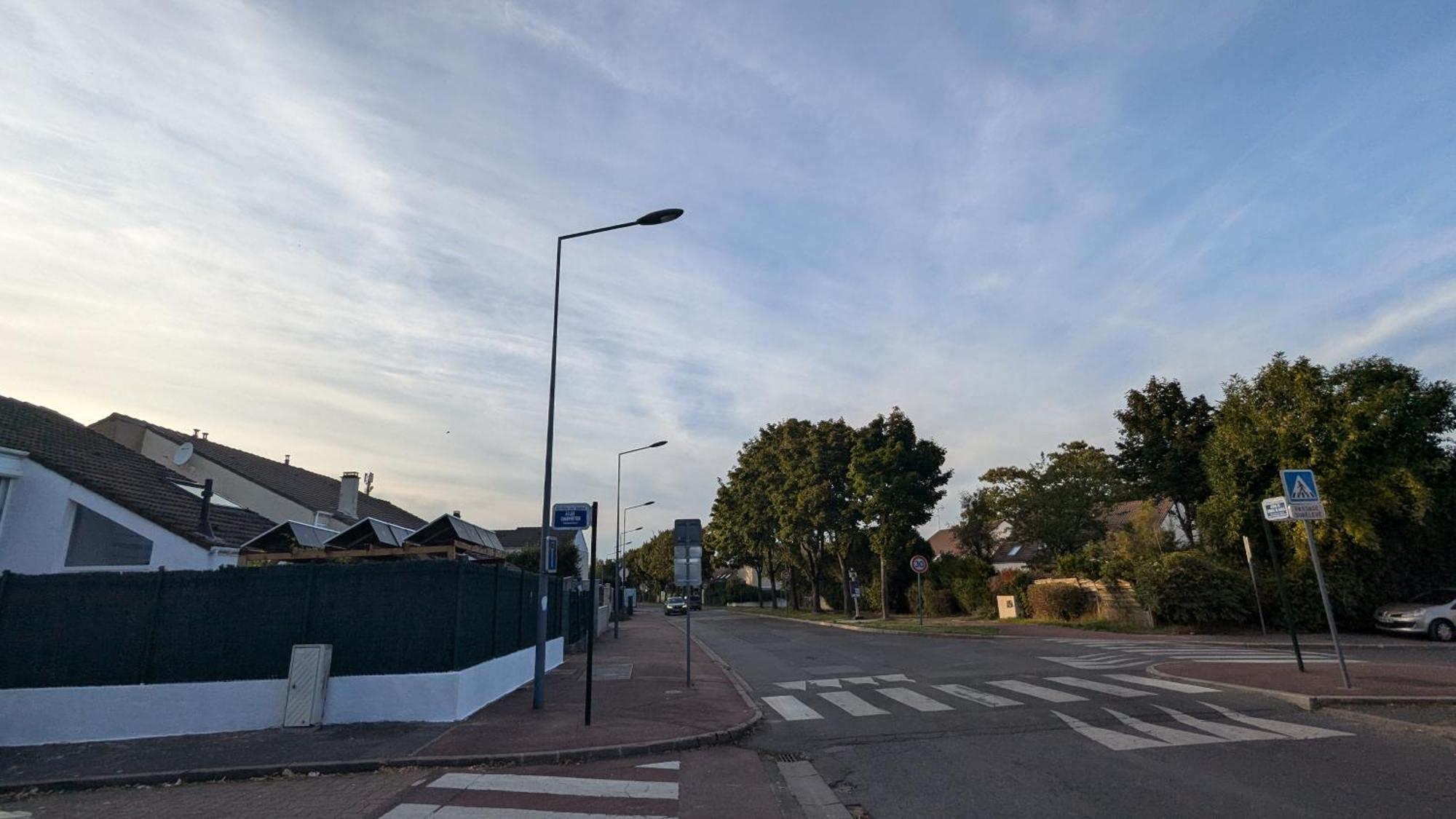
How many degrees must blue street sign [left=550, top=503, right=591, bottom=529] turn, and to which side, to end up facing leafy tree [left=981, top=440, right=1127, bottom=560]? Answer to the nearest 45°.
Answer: approximately 135° to its left

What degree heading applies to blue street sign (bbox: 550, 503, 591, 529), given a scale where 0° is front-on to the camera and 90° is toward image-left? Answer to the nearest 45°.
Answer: approximately 0°

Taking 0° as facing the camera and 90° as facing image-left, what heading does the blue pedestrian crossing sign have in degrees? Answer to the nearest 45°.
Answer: approximately 0°

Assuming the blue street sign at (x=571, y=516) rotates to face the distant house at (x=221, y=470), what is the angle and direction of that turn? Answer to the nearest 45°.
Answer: approximately 135° to its right

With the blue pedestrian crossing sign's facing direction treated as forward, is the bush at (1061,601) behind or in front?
behind

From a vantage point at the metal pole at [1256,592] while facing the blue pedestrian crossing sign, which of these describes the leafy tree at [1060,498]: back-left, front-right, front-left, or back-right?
back-right

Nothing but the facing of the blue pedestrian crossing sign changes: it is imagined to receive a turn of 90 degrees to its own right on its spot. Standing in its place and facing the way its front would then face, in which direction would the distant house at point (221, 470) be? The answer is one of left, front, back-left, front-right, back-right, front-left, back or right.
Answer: front

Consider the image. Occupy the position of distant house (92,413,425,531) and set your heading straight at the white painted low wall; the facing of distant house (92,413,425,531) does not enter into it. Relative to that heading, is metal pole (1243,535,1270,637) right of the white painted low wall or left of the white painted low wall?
left

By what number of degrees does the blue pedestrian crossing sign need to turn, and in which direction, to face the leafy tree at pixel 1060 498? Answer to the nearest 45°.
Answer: approximately 180°

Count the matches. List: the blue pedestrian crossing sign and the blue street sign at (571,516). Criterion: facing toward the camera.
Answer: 2

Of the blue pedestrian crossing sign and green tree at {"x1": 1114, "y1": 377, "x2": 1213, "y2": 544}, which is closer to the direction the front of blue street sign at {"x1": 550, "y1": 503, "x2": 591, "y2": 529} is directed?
the blue pedestrian crossing sign

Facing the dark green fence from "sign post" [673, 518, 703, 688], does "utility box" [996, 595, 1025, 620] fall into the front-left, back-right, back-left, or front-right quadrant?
back-right

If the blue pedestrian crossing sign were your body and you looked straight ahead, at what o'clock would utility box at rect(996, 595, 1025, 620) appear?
The utility box is roughly at 5 o'clock from the blue pedestrian crossing sign.
